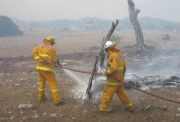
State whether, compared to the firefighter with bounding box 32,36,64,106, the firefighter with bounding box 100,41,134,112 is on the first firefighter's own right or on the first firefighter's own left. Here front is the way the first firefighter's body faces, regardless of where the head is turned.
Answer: on the first firefighter's own right

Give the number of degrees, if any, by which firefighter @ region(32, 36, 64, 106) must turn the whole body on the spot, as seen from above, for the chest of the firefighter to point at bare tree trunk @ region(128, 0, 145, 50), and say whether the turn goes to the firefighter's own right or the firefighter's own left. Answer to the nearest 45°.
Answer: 0° — they already face it

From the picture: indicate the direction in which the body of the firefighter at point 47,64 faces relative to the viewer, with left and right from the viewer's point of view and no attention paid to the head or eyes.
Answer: facing away from the viewer and to the right of the viewer
